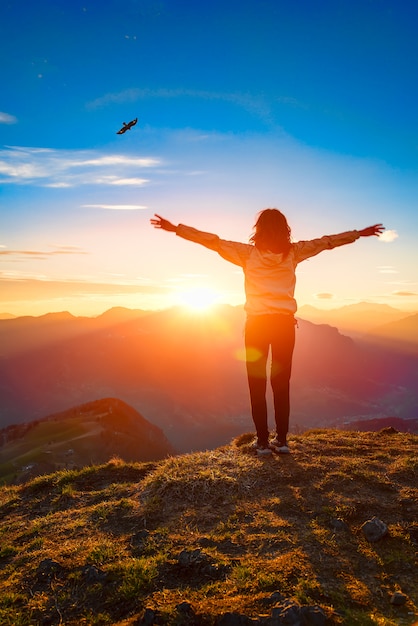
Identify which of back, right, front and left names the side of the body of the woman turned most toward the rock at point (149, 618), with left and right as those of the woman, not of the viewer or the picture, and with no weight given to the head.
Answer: back

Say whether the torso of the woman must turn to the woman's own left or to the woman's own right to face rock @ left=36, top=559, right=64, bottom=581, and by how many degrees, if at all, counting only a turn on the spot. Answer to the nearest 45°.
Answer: approximately 135° to the woman's own left

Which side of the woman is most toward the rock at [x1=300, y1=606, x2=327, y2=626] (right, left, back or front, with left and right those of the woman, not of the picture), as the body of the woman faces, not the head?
back

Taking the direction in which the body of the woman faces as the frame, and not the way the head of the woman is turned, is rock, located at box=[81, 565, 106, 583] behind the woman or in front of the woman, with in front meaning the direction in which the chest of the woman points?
behind

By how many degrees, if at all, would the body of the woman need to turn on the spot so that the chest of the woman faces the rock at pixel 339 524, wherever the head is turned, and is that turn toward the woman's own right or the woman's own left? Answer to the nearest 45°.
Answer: approximately 180°

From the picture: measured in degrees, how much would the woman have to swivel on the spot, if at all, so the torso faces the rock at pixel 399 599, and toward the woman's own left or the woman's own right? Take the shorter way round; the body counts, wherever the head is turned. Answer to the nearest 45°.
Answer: approximately 180°

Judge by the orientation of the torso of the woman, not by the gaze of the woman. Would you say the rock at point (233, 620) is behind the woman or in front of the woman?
behind

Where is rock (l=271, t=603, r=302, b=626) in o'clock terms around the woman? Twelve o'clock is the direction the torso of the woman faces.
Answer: The rock is roughly at 6 o'clock from the woman.

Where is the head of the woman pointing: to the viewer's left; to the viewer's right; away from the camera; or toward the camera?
away from the camera

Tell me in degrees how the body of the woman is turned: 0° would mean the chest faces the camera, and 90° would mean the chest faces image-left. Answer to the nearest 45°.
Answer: approximately 180°

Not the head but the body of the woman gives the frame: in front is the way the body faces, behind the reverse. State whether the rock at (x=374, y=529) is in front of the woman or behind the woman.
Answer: behind
